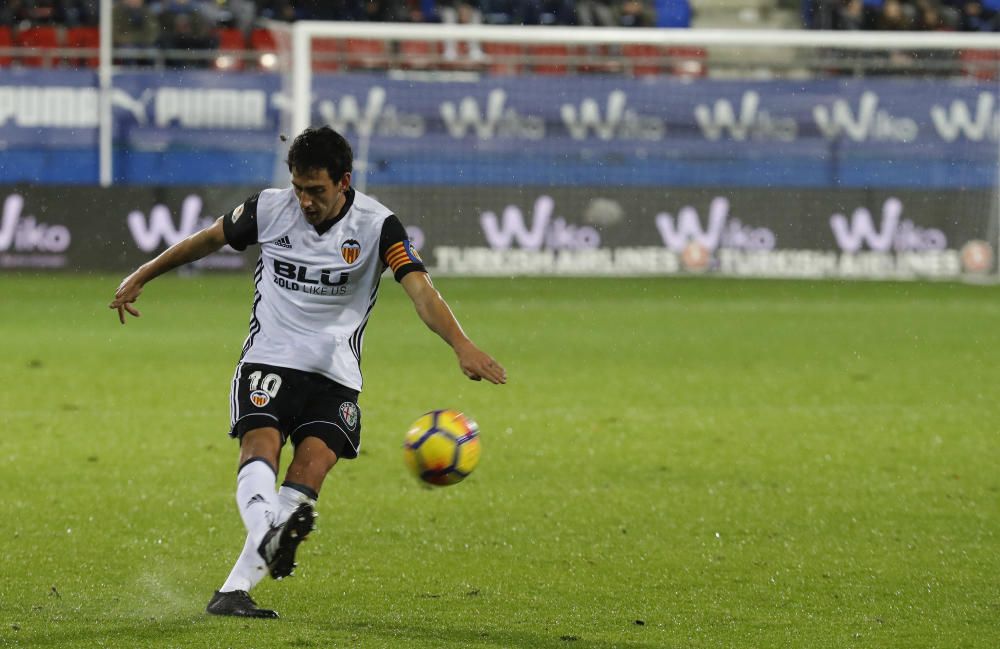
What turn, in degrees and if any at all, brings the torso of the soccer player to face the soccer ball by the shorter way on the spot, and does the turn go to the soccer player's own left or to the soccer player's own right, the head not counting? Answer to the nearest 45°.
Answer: approximately 45° to the soccer player's own left

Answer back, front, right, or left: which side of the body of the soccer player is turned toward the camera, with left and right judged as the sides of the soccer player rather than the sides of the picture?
front
